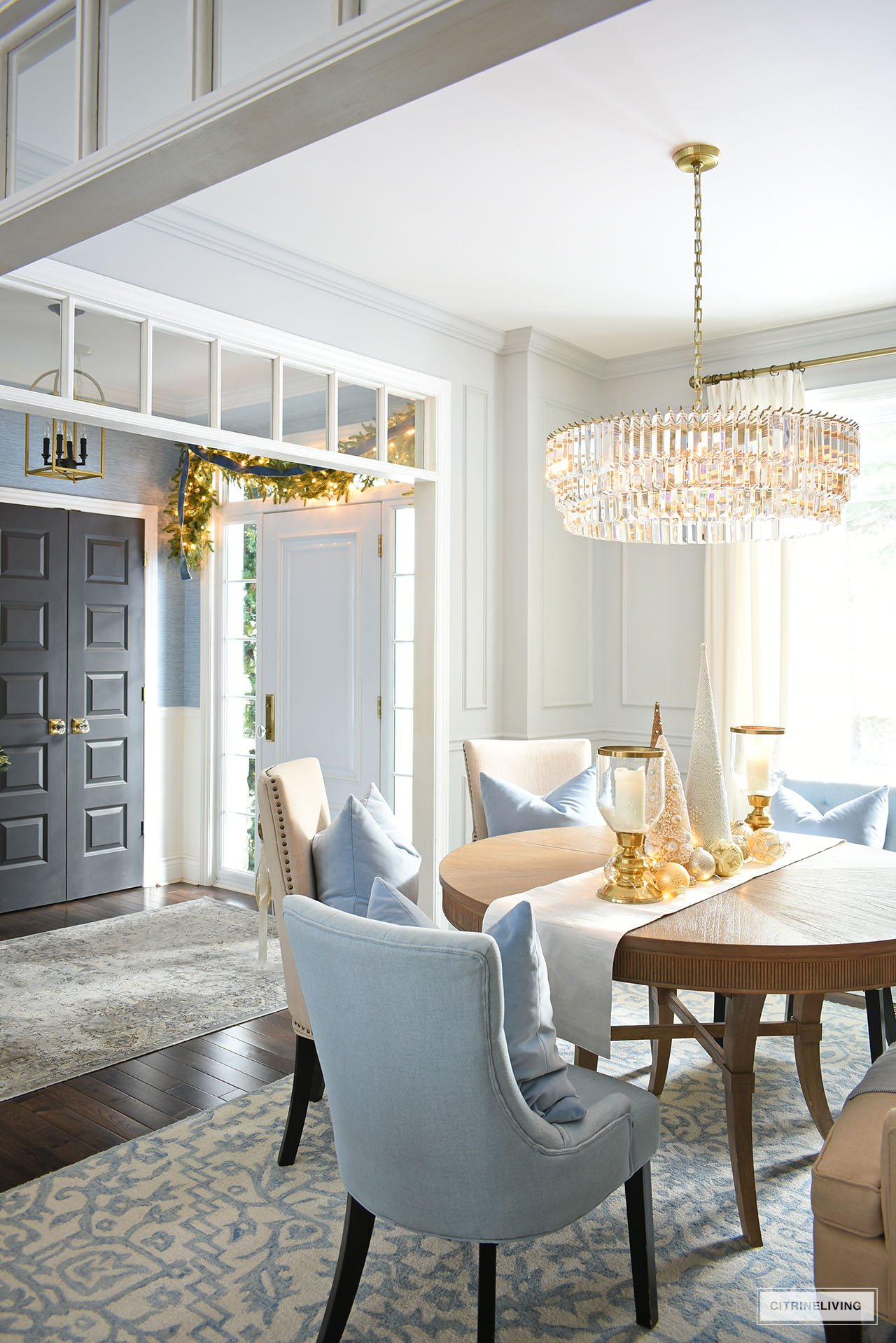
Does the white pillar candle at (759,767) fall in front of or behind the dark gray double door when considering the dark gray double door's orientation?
in front

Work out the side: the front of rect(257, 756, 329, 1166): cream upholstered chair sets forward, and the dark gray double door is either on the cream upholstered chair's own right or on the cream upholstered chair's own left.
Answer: on the cream upholstered chair's own left

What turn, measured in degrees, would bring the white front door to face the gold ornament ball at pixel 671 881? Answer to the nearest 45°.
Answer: approximately 45° to its left

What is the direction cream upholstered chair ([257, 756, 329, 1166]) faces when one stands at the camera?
facing to the right of the viewer

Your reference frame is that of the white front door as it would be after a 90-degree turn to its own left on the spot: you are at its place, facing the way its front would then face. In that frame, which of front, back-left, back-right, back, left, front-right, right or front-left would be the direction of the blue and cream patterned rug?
front-right

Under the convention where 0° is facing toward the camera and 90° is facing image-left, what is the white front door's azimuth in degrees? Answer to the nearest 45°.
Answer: approximately 45°

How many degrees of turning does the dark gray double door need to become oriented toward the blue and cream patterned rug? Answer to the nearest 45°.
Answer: approximately 45° to its right

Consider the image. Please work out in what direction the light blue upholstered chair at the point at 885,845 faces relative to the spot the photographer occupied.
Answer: facing the viewer and to the left of the viewer

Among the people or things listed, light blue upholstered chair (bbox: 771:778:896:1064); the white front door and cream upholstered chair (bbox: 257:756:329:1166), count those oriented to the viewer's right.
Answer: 1

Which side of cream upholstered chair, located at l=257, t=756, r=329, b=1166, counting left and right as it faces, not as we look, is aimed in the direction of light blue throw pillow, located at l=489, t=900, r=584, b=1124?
right

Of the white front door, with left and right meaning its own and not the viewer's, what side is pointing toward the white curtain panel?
left

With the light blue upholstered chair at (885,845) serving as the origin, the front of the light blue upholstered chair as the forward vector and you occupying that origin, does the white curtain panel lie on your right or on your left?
on your right

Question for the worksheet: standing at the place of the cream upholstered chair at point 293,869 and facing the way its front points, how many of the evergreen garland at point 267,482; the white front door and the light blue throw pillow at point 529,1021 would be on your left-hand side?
2

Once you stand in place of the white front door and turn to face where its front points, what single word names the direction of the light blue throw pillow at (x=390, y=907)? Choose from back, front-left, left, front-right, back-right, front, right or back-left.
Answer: front-left

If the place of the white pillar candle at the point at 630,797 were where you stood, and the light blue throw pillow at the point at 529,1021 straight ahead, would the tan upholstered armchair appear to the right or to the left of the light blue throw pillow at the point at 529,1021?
left

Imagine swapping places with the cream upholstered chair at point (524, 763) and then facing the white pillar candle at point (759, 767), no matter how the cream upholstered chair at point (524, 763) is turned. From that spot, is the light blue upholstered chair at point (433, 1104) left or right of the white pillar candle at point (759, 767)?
right

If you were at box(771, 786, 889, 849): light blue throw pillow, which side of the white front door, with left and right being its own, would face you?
left

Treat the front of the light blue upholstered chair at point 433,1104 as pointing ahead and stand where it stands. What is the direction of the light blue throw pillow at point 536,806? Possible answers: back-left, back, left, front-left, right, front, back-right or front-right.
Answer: front-left

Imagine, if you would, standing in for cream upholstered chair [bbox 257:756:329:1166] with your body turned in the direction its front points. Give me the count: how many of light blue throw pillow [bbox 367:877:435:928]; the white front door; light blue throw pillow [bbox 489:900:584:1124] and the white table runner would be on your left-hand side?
1

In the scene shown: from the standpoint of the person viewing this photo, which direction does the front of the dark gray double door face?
facing the viewer and to the right of the viewer
